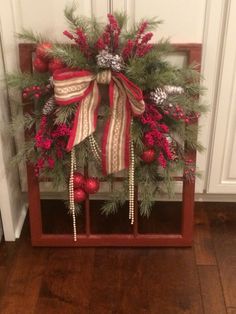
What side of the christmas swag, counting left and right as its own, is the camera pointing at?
front
